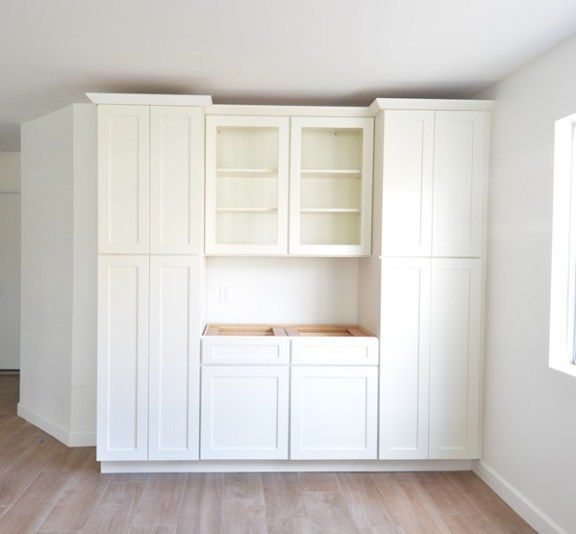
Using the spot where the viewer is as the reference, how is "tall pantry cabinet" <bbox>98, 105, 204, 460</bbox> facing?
facing the viewer

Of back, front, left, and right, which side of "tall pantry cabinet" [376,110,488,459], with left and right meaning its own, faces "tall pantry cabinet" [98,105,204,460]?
right

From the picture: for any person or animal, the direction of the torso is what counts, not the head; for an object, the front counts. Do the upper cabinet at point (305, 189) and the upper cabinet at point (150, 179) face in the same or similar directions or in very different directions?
same or similar directions

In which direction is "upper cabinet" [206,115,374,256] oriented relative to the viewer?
toward the camera

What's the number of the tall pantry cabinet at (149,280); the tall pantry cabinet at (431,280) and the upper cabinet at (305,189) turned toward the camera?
3

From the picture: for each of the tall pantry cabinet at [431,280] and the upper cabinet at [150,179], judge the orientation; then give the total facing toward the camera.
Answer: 2

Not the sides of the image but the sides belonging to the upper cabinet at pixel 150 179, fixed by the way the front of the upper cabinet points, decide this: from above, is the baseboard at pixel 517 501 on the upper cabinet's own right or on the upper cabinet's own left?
on the upper cabinet's own left

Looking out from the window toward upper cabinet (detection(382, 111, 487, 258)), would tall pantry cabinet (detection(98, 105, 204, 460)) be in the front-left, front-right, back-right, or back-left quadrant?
front-left

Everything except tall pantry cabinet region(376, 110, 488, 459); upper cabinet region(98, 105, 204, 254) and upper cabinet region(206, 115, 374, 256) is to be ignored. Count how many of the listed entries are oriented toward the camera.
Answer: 3

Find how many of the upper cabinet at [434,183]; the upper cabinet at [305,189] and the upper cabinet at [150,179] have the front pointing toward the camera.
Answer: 3

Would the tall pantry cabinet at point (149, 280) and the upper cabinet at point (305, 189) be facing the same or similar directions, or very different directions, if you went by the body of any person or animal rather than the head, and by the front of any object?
same or similar directions

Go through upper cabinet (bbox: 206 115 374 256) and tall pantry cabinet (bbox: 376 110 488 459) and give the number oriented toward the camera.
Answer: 2

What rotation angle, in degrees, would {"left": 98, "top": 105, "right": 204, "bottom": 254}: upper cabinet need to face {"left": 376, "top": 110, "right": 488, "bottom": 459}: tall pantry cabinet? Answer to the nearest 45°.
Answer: approximately 90° to its left

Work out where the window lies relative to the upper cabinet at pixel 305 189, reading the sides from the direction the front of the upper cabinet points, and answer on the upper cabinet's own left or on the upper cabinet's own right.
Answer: on the upper cabinet's own left
